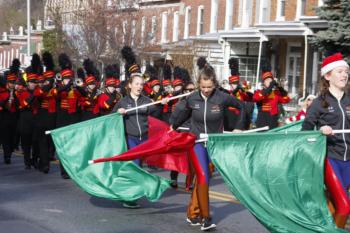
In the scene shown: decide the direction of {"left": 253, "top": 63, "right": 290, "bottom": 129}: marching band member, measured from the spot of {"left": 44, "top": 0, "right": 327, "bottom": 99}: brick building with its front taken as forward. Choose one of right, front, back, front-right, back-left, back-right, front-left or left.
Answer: front-left

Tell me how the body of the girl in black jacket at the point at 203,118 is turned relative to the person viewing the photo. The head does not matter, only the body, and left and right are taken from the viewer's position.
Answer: facing the viewer

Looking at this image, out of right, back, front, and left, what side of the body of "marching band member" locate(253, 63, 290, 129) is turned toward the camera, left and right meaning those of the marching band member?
front

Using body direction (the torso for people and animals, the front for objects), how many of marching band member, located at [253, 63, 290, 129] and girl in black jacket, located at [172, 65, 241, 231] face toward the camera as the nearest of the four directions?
2

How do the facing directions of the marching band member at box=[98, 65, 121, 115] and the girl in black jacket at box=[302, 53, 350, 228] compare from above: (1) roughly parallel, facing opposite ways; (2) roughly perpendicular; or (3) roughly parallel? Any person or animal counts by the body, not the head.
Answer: roughly parallel

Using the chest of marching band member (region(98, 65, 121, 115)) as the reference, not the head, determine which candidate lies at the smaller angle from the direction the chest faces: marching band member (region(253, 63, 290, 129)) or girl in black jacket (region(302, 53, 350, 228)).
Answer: the girl in black jacket

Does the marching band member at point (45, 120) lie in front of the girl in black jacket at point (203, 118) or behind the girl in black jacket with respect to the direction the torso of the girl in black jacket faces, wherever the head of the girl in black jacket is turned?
behind
